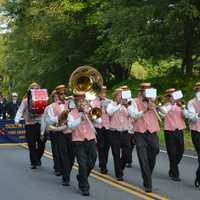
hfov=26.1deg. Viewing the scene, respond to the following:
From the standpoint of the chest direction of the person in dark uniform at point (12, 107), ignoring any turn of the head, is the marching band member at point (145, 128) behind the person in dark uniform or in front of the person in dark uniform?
in front

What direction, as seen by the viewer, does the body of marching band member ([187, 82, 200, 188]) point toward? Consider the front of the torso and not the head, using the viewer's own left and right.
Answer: facing the viewer

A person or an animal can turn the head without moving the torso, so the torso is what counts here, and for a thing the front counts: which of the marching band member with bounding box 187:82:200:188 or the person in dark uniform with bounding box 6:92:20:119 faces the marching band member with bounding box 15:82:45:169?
the person in dark uniform

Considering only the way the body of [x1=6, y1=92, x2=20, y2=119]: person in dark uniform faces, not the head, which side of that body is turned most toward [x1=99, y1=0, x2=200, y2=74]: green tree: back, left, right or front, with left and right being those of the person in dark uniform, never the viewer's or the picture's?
left

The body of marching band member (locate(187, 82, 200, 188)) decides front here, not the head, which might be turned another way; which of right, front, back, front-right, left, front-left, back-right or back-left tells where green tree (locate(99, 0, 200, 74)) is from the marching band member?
back

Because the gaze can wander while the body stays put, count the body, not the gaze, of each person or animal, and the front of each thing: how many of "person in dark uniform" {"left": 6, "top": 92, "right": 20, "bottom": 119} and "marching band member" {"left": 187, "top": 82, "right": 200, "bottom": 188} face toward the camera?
2

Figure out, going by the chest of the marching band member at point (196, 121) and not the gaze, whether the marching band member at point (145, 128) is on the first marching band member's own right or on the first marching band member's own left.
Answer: on the first marching band member's own right

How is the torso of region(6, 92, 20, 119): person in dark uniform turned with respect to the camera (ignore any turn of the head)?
toward the camera
